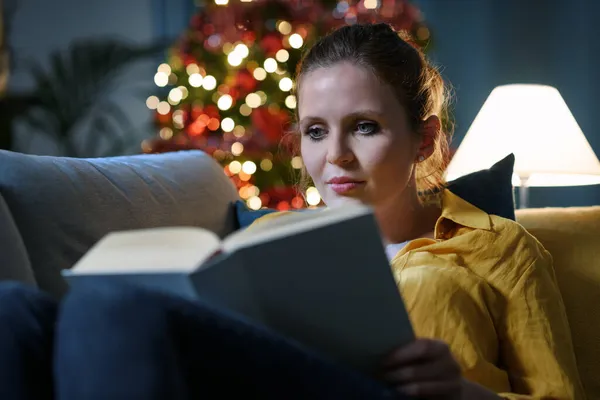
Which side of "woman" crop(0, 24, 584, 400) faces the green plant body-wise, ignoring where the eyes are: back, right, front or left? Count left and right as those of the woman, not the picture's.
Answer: right

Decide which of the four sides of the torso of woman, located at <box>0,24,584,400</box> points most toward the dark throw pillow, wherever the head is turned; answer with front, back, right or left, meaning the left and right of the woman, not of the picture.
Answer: back

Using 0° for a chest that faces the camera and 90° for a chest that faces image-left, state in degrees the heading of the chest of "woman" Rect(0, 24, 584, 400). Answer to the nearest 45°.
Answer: approximately 45°

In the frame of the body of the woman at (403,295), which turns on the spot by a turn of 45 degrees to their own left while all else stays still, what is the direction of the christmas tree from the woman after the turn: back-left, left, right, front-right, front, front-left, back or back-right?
back

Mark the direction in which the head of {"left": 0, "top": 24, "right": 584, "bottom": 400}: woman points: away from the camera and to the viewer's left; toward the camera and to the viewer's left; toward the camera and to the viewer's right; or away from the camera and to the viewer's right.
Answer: toward the camera and to the viewer's left

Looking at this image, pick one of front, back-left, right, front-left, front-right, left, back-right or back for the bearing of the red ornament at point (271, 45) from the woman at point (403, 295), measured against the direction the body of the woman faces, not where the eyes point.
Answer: back-right
